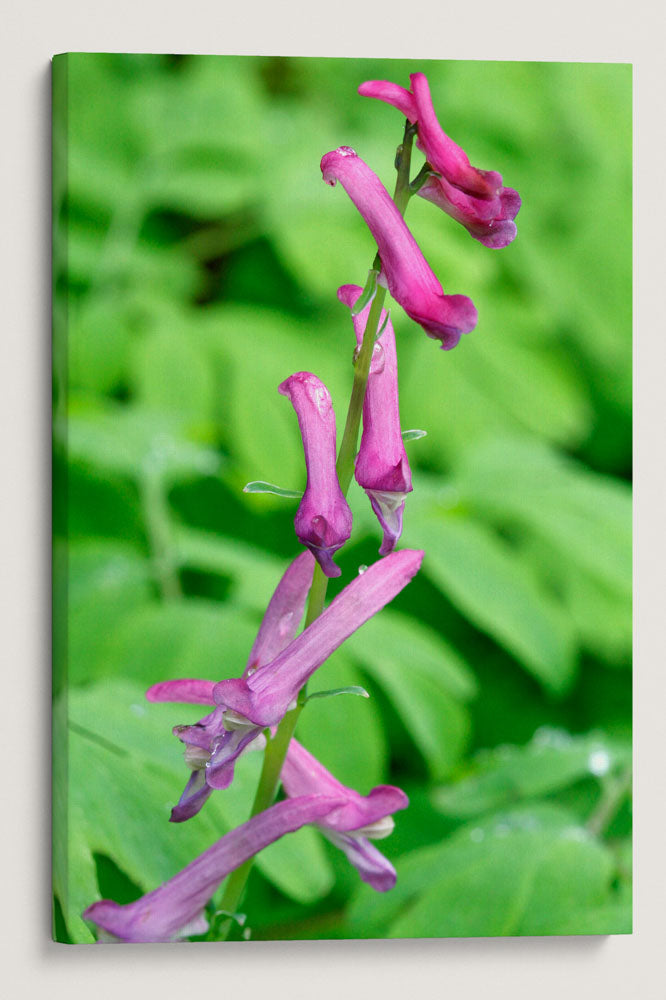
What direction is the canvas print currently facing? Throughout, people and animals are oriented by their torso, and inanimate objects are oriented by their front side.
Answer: toward the camera
